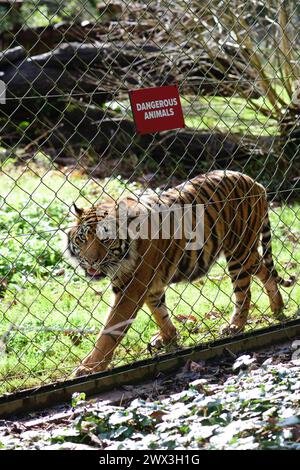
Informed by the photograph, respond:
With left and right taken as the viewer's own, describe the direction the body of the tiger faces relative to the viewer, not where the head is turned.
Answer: facing the viewer and to the left of the viewer

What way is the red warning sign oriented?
toward the camera

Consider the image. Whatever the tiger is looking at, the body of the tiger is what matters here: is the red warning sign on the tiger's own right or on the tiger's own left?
on the tiger's own left

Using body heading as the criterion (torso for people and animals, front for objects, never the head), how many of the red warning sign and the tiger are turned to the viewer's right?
0

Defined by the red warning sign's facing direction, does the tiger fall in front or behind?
behind
